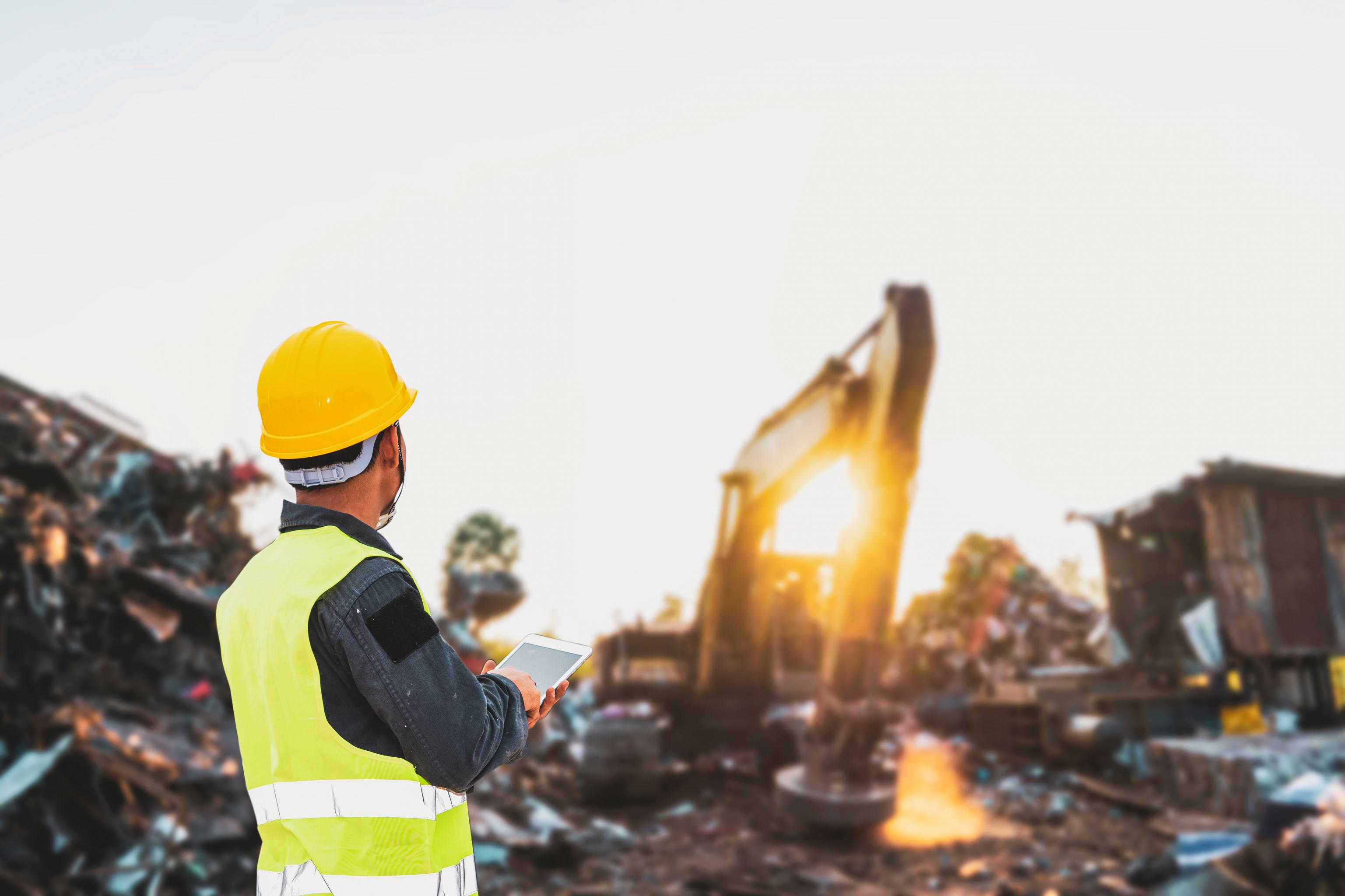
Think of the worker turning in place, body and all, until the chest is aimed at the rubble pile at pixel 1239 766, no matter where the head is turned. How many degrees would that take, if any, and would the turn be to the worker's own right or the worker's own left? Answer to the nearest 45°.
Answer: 0° — they already face it

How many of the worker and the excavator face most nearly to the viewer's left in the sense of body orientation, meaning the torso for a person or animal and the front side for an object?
0

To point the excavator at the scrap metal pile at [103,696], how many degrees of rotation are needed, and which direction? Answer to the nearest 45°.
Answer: approximately 90° to its right

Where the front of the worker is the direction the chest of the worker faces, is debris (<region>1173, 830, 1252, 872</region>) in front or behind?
in front

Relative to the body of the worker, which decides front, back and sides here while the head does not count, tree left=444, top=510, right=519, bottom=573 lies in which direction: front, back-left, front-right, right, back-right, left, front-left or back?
front-left

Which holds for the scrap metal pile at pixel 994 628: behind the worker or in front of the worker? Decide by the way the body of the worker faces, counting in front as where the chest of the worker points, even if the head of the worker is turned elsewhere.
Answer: in front

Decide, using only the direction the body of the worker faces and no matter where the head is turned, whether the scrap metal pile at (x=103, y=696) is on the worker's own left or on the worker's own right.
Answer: on the worker's own left

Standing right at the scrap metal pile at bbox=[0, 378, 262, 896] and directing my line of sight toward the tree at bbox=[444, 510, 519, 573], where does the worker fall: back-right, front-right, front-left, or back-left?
back-right

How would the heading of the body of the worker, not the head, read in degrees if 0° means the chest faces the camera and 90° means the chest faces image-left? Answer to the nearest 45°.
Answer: approximately 225°

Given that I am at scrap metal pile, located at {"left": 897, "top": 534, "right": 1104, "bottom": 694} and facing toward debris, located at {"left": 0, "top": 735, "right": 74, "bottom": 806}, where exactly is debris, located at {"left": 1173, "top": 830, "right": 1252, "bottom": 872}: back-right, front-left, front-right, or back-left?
front-left

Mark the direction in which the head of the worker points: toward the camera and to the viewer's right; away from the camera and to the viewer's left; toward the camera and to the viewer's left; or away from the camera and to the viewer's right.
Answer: away from the camera and to the viewer's right

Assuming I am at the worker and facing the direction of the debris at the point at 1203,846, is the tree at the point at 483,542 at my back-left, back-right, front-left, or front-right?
front-left

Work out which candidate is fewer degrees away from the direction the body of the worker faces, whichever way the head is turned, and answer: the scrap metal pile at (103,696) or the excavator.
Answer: the excavator

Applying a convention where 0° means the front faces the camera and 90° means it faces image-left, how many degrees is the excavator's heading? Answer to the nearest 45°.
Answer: approximately 315°
